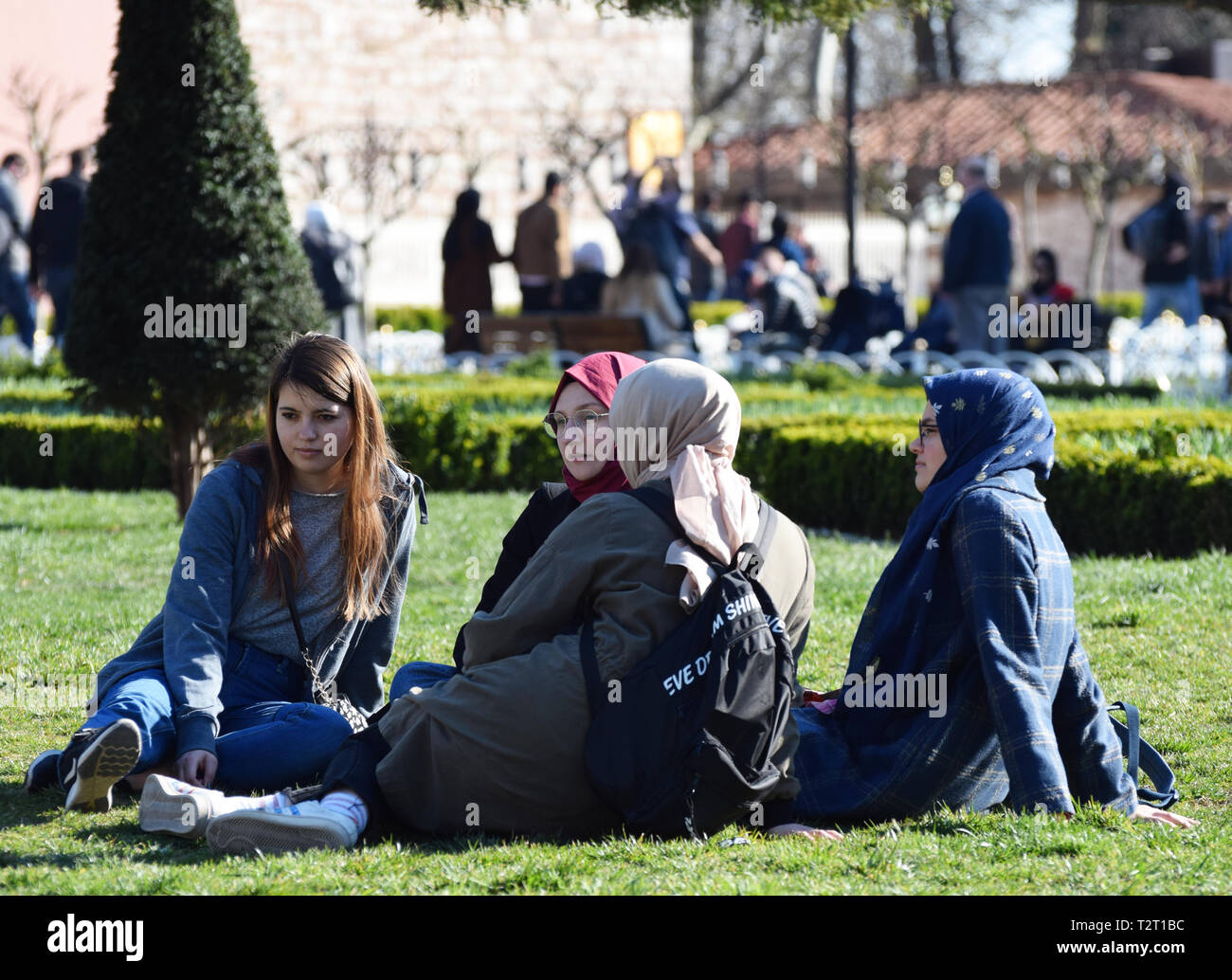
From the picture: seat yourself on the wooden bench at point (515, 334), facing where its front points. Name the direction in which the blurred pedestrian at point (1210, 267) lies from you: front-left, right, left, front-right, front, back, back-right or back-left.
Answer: right

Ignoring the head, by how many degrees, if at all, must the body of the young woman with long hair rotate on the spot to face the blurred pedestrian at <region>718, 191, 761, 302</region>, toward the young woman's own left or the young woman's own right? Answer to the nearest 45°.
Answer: approximately 180°

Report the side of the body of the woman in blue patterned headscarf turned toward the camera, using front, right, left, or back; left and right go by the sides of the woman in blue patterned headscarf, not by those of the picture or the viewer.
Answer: left

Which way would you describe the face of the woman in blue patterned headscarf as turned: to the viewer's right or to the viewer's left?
to the viewer's left

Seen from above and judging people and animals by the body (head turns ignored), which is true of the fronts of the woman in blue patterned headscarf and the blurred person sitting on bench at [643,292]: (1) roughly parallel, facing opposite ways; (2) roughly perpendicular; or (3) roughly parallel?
roughly perpendicular

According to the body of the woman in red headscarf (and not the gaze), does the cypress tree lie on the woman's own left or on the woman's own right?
on the woman's own right

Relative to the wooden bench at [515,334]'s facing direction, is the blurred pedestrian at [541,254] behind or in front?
in front

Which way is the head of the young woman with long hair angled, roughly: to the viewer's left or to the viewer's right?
to the viewer's right

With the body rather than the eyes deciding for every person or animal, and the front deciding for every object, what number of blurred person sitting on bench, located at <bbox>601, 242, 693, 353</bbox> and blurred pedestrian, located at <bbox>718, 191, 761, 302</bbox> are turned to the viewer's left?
0

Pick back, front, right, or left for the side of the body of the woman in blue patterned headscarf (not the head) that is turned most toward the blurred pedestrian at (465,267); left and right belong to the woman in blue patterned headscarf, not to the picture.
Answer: right

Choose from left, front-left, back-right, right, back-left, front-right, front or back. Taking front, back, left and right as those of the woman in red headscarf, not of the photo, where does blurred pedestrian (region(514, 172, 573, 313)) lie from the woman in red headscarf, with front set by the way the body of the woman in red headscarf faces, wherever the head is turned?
back-right

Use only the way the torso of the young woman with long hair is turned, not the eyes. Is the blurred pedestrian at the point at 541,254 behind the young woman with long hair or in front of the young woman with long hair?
behind

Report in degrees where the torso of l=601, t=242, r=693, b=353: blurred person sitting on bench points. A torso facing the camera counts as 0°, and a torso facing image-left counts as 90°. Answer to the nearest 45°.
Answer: approximately 180°

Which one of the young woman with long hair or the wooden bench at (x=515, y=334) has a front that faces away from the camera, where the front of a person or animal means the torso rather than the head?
the wooden bench

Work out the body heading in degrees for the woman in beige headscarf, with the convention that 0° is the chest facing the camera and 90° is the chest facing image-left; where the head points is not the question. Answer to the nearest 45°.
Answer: approximately 135°
